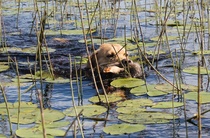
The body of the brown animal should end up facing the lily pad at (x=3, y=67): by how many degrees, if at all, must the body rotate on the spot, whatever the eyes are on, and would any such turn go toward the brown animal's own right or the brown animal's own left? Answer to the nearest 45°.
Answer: approximately 135° to the brown animal's own right

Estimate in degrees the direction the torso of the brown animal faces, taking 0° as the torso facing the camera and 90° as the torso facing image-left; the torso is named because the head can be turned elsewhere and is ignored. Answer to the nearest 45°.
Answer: approximately 315°

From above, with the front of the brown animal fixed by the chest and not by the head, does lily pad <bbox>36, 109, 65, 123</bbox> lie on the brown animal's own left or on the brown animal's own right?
on the brown animal's own right

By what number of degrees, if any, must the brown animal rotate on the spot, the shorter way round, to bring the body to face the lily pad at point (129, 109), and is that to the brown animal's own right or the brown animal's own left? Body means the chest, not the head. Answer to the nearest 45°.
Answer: approximately 45° to the brown animal's own right

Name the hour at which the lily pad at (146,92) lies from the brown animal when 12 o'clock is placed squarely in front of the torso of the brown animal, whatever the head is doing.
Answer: The lily pad is roughly at 1 o'clock from the brown animal.

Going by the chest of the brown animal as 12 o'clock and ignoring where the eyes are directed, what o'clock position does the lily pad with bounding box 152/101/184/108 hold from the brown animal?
The lily pad is roughly at 1 o'clock from the brown animal.

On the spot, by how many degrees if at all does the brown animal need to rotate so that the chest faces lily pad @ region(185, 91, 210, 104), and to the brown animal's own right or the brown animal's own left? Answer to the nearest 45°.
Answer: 0° — it already faces it

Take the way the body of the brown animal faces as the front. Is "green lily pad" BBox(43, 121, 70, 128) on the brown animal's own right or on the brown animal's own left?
on the brown animal's own right
